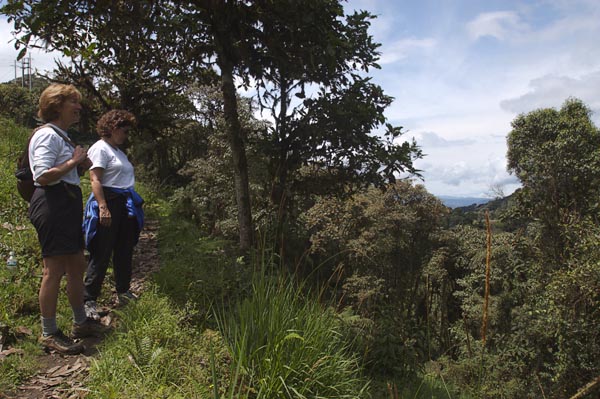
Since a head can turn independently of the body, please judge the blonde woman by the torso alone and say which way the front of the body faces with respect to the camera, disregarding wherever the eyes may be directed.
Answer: to the viewer's right

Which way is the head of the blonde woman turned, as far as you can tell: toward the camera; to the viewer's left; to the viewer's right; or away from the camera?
to the viewer's right

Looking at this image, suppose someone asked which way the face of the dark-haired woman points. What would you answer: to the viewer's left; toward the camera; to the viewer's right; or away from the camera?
to the viewer's right
